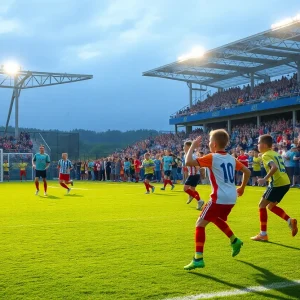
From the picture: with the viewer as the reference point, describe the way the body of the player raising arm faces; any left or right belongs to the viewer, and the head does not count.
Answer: facing away from the viewer and to the left of the viewer

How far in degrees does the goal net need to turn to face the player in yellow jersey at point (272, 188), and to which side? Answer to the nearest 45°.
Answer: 0° — it already faces them

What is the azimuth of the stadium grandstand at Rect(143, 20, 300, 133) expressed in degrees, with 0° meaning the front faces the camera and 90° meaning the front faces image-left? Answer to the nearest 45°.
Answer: approximately 45°

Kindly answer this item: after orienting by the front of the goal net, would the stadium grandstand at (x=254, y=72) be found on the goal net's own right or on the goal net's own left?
on the goal net's own left

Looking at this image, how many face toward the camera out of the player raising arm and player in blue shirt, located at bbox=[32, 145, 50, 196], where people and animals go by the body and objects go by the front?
1

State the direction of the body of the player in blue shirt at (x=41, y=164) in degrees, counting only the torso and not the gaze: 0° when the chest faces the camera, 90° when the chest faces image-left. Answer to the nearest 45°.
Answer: approximately 0°
